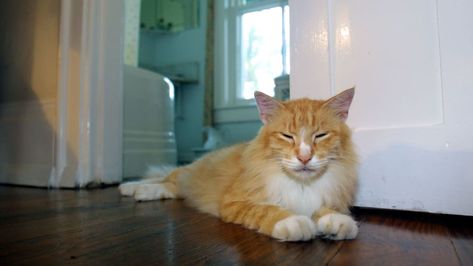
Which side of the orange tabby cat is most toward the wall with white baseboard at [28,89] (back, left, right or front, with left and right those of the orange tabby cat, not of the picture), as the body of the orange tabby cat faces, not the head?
back

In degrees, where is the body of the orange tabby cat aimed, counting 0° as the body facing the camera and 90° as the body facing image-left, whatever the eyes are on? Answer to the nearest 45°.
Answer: approximately 315°

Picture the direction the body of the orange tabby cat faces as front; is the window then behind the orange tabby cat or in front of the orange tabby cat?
behind

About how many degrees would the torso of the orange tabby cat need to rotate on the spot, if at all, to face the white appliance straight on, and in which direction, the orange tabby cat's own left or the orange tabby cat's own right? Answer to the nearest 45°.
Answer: approximately 180°
